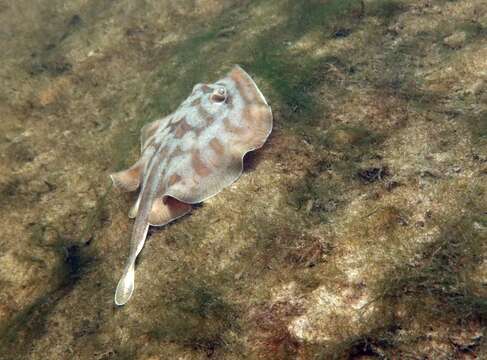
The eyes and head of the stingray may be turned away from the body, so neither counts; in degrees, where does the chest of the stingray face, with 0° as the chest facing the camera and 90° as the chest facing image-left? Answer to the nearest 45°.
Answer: approximately 225°
